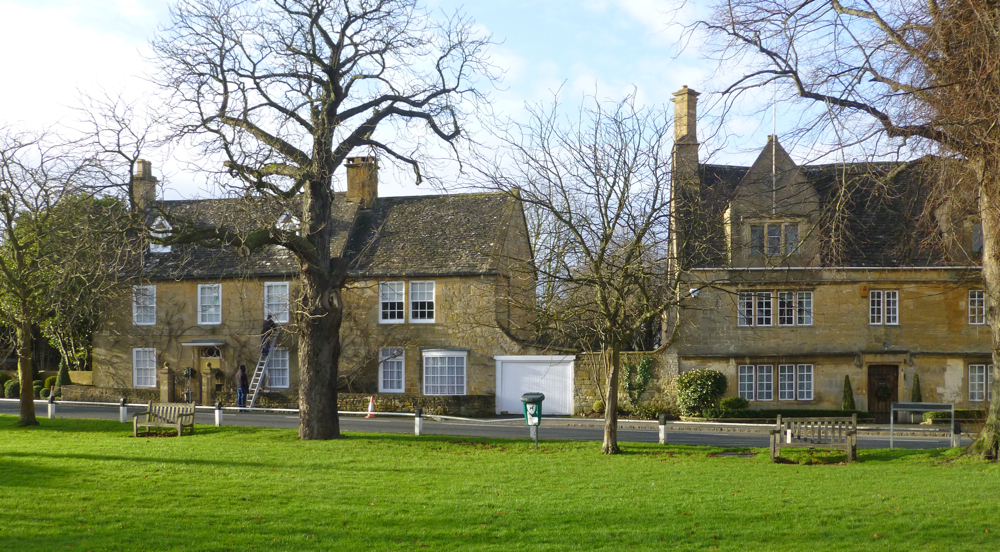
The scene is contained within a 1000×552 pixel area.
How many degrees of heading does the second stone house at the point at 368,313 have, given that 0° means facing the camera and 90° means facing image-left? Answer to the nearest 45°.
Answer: approximately 0°

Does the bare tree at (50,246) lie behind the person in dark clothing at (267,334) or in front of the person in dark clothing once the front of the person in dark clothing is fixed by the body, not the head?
behind

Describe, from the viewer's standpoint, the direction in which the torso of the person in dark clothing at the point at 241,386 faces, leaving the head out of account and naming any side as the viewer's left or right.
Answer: facing away from the viewer and to the right of the viewer

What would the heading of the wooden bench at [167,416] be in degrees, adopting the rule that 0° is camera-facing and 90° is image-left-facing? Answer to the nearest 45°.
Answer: approximately 45°

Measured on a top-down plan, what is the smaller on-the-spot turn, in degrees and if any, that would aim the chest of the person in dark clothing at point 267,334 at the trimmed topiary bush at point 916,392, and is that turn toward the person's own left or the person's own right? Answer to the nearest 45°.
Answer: approximately 135° to the person's own right

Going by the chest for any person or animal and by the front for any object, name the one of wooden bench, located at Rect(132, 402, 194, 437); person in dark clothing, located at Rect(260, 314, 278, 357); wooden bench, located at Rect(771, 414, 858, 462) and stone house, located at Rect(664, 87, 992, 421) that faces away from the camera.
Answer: the person in dark clothing

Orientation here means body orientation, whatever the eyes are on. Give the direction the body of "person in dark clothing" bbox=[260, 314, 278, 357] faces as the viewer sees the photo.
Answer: away from the camera

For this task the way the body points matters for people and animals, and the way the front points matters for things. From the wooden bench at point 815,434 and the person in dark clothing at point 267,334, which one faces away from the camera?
the person in dark clothing
